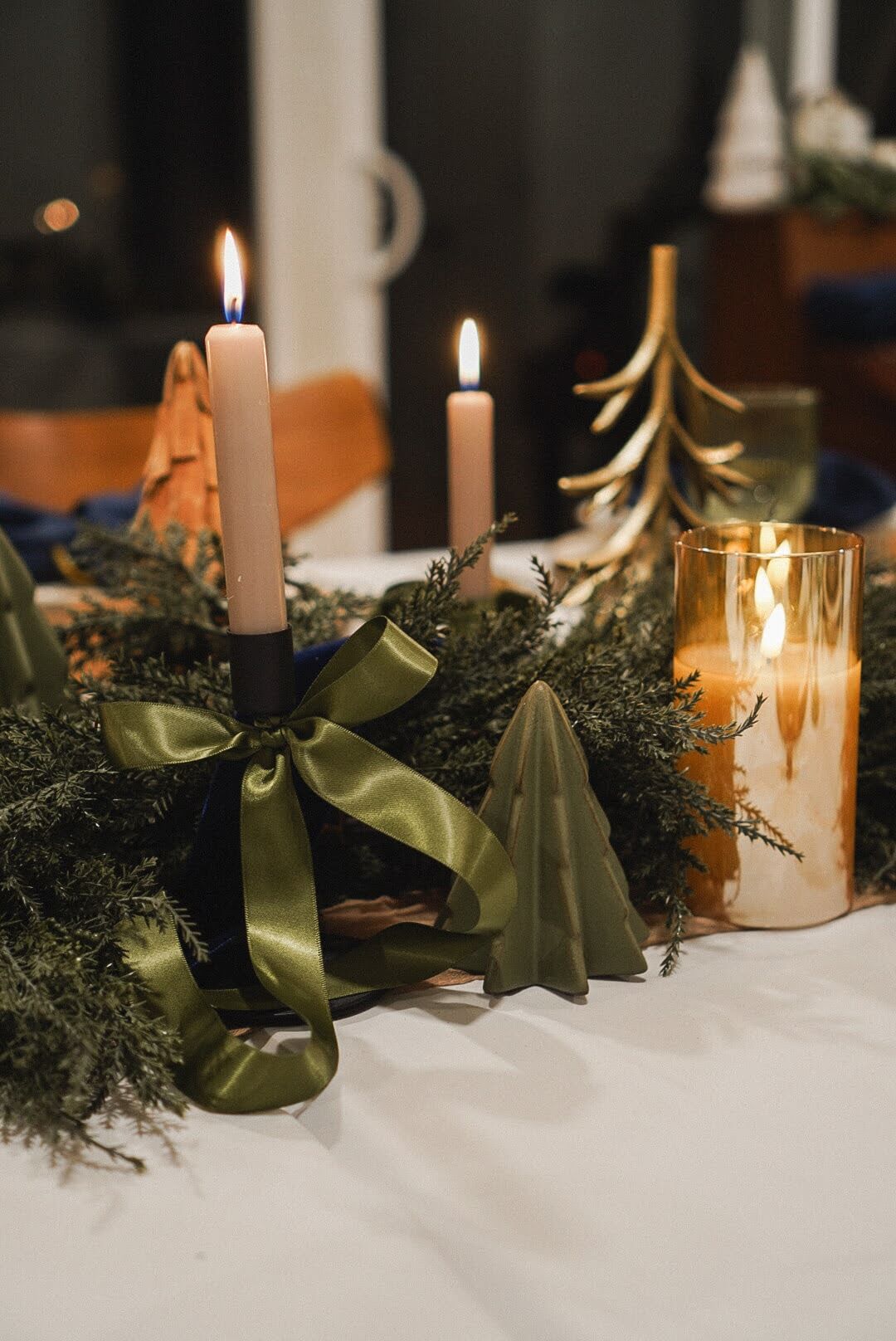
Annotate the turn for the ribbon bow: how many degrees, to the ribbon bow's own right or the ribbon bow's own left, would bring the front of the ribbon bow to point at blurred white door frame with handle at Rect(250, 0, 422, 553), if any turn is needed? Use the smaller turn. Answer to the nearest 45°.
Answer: approximately 180°

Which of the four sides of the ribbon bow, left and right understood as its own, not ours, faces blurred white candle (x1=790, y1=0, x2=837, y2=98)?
back

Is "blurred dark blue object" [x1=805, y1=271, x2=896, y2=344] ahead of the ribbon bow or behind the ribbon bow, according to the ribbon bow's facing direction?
behind

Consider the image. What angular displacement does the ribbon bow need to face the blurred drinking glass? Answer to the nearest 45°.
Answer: approximately 135° to its left

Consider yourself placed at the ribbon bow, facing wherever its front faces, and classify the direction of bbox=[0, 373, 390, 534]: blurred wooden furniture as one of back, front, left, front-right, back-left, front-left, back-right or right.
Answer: back

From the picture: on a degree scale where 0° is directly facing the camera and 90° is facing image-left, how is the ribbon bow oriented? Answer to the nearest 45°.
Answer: approximately 0°
